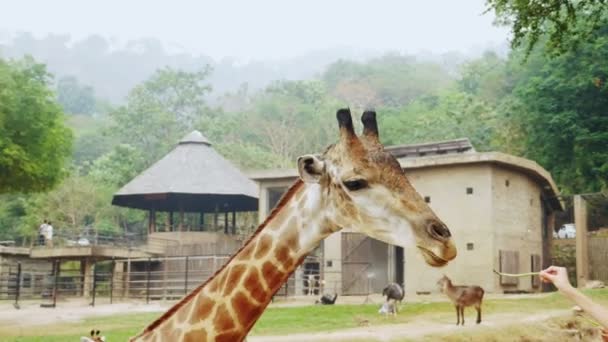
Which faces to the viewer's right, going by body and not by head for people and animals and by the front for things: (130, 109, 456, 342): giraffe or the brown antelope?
the giraffe

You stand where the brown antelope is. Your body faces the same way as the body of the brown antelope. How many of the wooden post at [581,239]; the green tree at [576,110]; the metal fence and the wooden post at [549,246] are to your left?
0

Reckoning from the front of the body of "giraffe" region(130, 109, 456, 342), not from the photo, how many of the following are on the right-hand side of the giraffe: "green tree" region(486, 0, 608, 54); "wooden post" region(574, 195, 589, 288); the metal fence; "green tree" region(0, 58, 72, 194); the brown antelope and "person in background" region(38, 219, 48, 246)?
0

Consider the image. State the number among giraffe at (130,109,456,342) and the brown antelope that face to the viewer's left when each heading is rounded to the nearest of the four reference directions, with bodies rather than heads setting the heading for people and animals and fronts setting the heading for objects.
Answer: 1

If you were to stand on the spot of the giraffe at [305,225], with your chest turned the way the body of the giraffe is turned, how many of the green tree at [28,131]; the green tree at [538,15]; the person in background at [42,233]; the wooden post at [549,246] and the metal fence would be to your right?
0

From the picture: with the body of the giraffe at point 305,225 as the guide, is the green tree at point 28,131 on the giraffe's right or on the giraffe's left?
on the giraffe's left

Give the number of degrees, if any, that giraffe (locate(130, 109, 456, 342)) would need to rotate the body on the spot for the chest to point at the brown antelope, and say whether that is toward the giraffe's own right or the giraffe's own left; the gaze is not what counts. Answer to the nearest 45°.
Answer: approximately 90° to the giraffe's own left

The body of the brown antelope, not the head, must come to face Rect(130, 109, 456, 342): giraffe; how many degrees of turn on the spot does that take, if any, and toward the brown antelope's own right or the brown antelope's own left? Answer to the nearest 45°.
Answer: approximately 90° to the brown antelope's own left

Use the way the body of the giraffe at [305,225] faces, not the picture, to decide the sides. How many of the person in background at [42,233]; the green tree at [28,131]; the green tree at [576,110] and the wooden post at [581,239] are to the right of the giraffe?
0

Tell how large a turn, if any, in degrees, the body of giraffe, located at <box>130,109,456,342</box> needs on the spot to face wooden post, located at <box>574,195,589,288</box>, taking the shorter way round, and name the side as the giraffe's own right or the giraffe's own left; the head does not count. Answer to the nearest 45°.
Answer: approximately 45° to the giraffe's own left

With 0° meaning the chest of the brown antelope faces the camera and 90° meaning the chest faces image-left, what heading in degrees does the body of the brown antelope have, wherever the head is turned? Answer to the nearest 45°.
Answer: approximately 90°

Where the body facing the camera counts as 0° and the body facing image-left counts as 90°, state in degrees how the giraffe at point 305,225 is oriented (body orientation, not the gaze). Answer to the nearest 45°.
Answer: approximately 270°

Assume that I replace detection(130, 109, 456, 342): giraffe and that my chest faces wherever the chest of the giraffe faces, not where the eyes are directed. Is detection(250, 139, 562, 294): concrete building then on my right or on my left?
on my left

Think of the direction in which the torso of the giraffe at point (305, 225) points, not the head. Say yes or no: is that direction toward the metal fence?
no

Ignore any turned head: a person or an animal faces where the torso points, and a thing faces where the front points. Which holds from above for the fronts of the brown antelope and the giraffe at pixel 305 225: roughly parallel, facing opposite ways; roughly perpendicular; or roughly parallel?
roughly parallel, facing opposite ways

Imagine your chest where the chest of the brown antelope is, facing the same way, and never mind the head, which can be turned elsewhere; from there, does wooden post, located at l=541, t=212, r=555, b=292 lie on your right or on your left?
on your right
